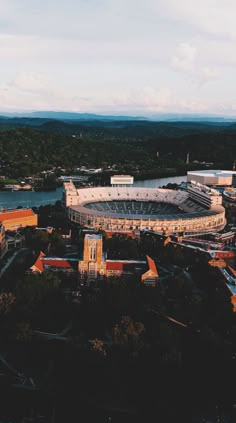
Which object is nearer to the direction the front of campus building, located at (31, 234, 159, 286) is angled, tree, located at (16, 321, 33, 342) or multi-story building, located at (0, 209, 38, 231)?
the tree

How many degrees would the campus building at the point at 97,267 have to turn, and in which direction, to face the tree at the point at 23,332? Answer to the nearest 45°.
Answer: approximately 45° to its right

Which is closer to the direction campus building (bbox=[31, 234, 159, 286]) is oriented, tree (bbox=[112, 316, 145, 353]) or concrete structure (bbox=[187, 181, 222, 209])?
the tree

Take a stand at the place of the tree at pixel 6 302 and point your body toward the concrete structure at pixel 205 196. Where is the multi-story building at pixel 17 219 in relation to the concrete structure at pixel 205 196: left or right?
left

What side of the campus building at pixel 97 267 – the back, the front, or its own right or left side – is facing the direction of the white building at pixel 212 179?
back

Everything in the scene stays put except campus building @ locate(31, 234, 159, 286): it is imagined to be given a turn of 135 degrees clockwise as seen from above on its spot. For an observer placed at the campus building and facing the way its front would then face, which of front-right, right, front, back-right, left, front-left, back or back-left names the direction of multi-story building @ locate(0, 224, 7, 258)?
front

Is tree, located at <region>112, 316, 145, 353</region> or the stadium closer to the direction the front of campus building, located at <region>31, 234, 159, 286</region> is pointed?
the tree

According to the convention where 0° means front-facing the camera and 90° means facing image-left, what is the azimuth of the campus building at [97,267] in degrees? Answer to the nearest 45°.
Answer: approximately 0°

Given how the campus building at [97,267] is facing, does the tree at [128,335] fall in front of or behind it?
in front

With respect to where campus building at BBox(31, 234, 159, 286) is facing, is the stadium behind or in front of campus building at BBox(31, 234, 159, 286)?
behind

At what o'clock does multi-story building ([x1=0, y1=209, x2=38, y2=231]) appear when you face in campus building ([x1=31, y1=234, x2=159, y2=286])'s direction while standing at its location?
The multi-story building is roughly at 5 o'clock from the campus building.
